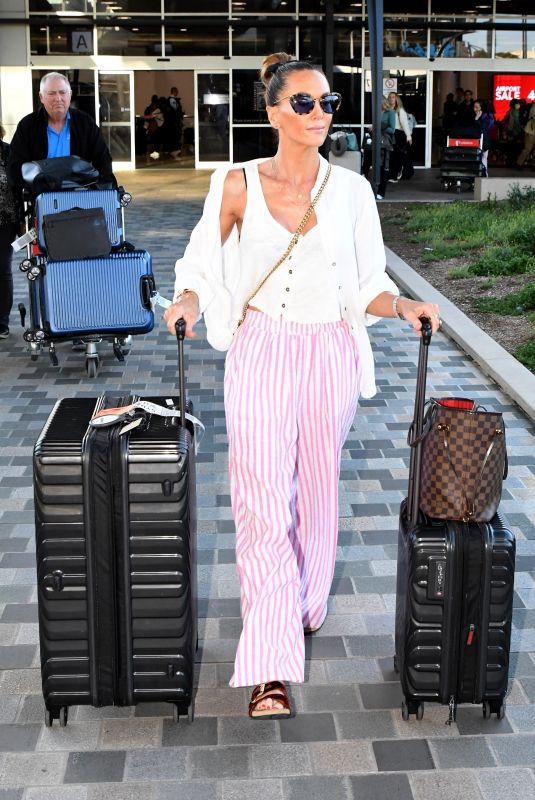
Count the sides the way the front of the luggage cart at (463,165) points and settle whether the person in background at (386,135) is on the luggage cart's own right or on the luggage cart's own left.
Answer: on the luggage cart's own right

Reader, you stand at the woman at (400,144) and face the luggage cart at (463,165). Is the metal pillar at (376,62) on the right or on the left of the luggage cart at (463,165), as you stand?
right
